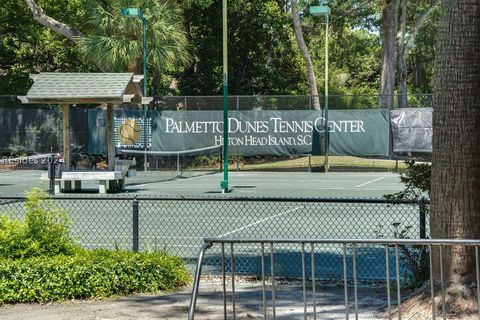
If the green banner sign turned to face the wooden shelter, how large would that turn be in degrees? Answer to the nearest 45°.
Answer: approximately 45° to its right

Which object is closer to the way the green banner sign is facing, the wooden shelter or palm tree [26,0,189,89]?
the wooden shelter

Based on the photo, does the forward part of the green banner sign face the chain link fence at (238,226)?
yes

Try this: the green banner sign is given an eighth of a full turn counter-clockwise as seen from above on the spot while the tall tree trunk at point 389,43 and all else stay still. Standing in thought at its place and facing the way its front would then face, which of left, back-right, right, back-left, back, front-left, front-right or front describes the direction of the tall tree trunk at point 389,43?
left

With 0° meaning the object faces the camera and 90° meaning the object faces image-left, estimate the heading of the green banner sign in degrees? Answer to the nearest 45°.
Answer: approximately 0°

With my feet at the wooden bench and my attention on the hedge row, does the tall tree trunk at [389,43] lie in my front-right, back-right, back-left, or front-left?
back-left

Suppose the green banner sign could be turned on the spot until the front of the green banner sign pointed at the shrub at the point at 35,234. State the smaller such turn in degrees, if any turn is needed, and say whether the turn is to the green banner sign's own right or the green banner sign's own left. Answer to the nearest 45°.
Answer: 0° — it already faces it

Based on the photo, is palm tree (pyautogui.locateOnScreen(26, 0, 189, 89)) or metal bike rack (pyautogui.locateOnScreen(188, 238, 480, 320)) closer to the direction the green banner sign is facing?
the metal bike rack
